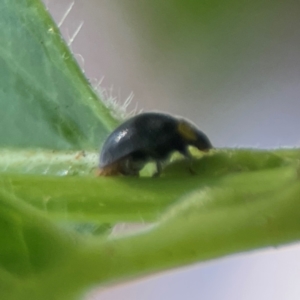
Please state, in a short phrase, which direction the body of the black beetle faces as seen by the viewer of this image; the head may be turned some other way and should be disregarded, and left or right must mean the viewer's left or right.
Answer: facing to the right of the viewer
